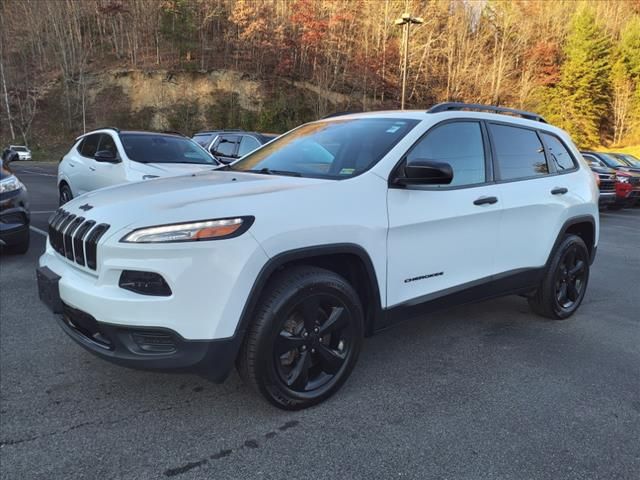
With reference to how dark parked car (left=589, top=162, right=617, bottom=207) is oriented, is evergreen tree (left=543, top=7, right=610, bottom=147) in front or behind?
behind

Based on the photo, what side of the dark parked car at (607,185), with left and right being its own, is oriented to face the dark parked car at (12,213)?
right

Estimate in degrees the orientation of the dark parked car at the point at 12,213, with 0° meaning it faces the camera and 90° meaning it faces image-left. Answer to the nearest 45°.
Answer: approximately 315°

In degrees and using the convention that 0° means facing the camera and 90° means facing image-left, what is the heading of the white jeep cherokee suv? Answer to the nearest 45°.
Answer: approximately 45°

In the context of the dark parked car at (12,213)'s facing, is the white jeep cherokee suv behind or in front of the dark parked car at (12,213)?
in front

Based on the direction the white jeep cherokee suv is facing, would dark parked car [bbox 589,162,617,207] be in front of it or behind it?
behind

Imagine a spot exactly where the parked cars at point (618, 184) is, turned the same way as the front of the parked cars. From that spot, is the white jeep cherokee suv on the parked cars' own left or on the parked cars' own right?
on the parked cars' own right

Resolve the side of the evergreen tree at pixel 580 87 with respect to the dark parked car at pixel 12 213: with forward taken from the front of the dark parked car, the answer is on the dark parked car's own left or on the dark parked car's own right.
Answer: on the dark parked car's own left

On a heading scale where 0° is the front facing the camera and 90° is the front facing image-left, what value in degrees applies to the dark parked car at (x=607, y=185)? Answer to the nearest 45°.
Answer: approximately 315°

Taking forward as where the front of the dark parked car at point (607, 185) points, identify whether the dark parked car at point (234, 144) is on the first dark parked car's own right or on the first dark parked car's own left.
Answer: on the first dark parked car's own right
